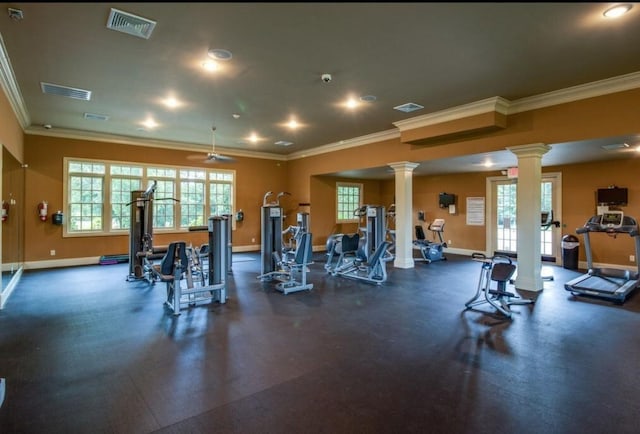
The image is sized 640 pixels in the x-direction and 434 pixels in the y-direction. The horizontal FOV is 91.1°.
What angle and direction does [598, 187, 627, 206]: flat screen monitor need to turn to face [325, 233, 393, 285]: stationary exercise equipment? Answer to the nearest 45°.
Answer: approximately 45° to its right

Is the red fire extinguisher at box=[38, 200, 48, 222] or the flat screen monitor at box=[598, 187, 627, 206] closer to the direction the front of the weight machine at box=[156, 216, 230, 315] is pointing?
the red fire extinguisher

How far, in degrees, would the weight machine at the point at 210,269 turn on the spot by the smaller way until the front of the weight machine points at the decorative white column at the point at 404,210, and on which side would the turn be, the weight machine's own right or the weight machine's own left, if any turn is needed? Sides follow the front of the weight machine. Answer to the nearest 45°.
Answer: approximately 135° to the weight machine's own right

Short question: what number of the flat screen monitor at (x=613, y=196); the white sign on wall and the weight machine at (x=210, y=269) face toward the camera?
2

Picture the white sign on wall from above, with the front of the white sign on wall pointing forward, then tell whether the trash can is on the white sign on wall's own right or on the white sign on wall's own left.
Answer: on the white sign on wall's own left

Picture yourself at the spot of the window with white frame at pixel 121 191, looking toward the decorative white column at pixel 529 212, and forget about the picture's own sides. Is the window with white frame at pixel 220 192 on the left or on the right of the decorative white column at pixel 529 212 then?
left

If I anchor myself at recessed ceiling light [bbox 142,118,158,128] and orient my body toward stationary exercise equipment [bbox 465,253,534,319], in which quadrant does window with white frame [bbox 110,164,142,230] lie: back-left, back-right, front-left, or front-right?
back-left

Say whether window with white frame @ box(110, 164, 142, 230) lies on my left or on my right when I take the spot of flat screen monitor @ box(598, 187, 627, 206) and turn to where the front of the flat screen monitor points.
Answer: on my right

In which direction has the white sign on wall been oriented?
toward the camera

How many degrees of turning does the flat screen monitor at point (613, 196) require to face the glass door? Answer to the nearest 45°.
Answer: approximately 90° to its right

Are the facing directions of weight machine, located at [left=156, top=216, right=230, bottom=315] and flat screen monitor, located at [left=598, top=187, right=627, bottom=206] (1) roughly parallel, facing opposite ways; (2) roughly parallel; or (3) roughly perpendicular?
roughly perpendicular

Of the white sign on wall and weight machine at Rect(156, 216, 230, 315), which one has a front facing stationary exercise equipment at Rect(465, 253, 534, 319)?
the white sign on wall

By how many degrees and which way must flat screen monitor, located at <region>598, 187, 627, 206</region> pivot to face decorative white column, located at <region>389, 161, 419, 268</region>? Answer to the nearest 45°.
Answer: approximately 45° to its right

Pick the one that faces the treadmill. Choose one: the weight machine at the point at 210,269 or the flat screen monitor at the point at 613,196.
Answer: the flat screen monitor

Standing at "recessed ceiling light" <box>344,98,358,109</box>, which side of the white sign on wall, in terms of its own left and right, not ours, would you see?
front

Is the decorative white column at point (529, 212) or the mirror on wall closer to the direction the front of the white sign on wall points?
the decorative white column

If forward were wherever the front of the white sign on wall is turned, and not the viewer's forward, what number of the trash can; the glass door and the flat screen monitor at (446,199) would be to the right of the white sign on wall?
1

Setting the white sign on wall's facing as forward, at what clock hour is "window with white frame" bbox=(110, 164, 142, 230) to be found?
The window with white frame is roughly at 2 o'clock from the white sign on wall.
